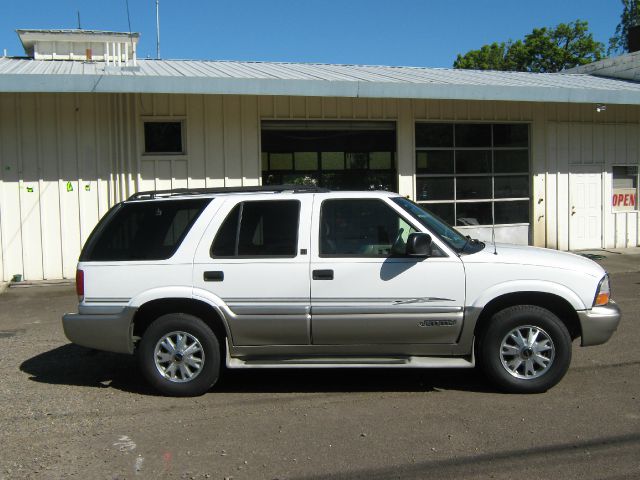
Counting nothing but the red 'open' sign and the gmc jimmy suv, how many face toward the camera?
1

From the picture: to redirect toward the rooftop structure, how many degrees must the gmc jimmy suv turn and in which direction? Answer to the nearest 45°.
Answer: approximately 135° to its left

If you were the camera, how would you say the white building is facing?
facing the viewer

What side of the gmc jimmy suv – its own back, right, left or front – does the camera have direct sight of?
right

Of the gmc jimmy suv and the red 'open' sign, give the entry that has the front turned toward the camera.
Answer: the red 'open' sign

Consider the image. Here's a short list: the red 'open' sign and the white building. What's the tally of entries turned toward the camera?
2

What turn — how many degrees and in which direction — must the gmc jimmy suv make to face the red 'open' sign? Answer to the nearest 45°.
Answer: approximately 45° to its left

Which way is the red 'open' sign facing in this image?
toward the camera

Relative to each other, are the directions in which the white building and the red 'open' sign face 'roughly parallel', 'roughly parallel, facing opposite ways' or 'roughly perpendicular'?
roughly parallel

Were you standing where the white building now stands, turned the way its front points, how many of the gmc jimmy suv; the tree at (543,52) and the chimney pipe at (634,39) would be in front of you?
1

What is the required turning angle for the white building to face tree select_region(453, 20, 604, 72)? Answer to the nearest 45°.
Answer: approximately 135° to its left
